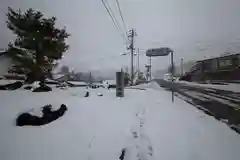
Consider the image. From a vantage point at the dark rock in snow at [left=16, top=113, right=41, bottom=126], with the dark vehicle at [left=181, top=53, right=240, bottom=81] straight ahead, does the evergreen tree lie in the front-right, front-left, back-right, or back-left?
front-left

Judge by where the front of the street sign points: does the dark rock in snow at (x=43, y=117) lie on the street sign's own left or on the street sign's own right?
on the street sign's own right

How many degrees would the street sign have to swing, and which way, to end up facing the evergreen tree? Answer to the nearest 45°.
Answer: approximately 90° to its right

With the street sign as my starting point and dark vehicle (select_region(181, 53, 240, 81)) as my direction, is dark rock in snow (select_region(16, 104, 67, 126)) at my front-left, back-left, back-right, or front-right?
back-right

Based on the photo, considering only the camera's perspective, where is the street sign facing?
facing the viewer

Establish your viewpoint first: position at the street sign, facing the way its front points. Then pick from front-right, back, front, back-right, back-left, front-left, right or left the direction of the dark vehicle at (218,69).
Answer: left
